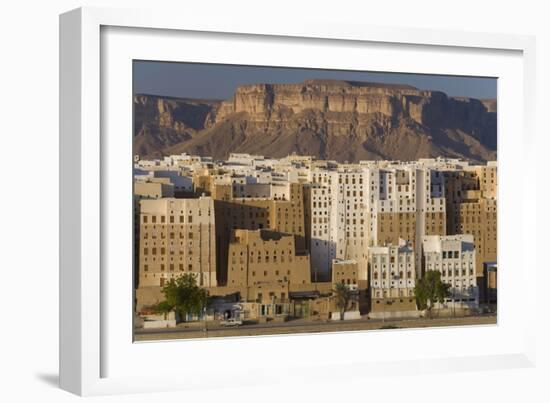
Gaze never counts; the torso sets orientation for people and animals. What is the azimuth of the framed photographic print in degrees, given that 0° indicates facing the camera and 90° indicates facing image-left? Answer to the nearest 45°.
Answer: approximately 315°
